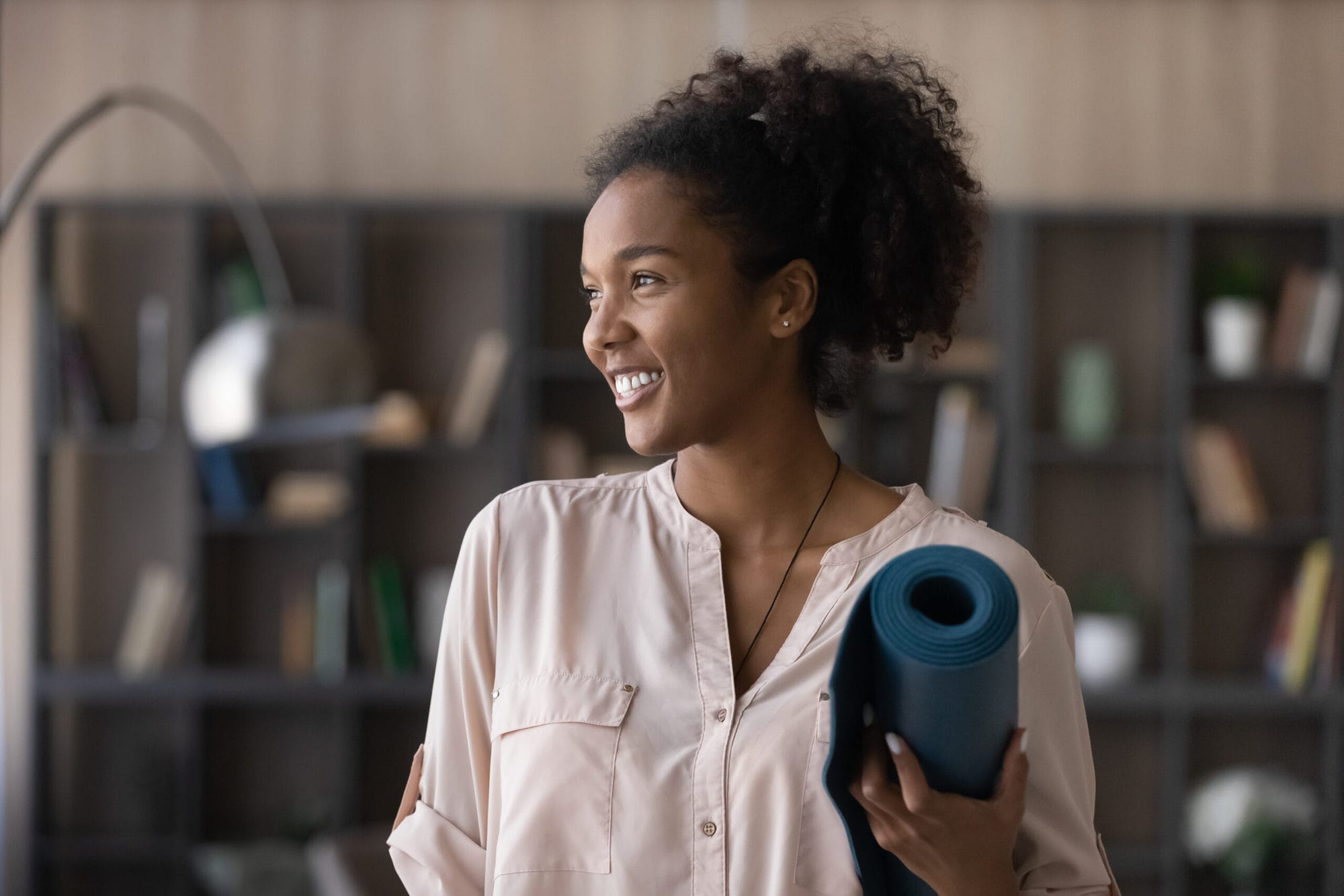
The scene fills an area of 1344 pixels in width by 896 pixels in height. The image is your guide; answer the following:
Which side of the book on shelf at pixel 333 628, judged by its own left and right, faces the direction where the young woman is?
front

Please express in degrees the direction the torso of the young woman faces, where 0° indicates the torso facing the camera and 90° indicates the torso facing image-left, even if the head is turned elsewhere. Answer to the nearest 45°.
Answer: approximately 0°

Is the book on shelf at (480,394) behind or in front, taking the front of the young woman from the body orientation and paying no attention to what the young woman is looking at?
behind

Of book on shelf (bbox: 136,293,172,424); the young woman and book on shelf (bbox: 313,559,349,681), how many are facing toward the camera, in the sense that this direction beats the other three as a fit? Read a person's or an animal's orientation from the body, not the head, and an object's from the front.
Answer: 3

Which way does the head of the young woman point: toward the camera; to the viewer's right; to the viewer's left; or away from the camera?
to the viewer's left

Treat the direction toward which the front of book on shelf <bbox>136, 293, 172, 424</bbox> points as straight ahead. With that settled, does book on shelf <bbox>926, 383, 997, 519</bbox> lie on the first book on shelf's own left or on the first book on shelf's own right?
on the first book on shelf's own left

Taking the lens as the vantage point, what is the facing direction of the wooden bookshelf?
facing the viewer
